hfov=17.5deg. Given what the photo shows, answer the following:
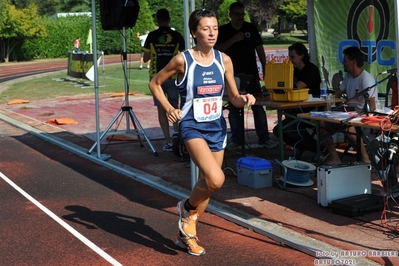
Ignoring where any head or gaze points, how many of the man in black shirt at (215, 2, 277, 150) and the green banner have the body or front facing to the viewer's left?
0

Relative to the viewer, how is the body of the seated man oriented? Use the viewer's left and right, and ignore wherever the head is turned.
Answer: facing the viewer and to the left of the viewer

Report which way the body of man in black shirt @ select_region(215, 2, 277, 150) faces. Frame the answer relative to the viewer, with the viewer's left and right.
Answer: facing the viewer

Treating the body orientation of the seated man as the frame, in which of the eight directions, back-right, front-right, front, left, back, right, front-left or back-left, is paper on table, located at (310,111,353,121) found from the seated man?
front-left

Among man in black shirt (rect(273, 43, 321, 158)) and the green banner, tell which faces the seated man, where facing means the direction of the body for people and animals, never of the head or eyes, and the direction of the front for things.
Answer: the green banner

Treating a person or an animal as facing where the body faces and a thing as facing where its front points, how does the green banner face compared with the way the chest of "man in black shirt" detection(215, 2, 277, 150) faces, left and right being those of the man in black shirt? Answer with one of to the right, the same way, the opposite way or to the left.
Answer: the same way

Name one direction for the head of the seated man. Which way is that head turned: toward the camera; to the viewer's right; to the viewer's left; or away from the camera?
to the viewer's left

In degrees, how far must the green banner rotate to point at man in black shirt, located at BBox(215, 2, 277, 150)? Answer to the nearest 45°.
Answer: approximately 90° to its right

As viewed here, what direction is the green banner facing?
toward the camera

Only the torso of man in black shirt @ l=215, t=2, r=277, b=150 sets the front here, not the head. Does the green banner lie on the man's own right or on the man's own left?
on the man's own left
